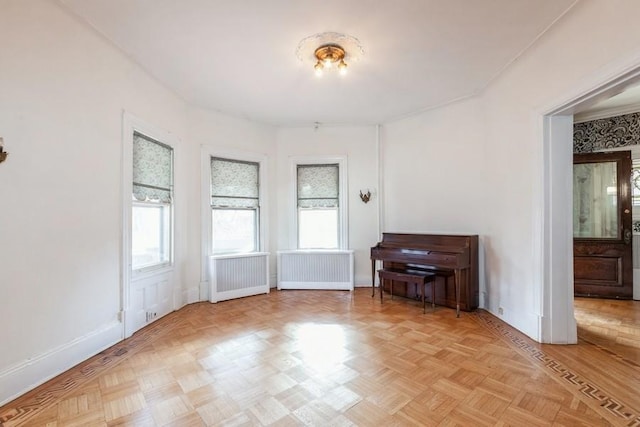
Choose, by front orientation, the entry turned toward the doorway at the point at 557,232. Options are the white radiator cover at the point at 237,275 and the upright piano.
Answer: the white radiator cover

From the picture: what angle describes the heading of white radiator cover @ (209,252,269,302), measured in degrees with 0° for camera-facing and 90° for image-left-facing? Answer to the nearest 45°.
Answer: approximately 315°

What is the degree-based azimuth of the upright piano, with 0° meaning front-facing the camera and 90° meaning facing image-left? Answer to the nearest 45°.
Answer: approximately 45°

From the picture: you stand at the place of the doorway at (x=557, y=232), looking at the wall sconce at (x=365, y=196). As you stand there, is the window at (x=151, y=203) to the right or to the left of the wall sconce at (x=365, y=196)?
left

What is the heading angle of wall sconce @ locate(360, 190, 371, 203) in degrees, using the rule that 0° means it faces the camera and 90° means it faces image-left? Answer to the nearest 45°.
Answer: approximately 0°

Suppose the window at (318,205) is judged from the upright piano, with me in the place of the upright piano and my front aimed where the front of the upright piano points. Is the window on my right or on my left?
on my right

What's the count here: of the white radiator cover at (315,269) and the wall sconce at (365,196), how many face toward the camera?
2

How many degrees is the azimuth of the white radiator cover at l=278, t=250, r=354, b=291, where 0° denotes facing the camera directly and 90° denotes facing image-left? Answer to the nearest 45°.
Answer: approximately 0°

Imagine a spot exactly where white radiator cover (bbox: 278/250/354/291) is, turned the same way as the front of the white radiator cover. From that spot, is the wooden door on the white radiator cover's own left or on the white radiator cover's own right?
on the white radiator cover's own left

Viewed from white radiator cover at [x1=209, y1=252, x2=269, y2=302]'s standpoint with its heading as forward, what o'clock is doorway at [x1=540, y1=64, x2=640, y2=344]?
The doorway is roughly at 12 o'clock from the white radiator cover.

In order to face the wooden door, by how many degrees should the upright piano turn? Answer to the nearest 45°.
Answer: approximately 180°

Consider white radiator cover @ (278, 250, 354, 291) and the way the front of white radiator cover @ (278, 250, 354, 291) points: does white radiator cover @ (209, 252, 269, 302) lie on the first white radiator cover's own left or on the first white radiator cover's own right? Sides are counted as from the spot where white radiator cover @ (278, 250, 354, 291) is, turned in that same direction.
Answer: on the first white radiator cover's own right

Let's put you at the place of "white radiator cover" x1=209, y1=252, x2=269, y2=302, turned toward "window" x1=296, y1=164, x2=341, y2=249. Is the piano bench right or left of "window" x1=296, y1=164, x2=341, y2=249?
right

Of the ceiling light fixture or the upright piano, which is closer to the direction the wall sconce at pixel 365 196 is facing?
the ceiling light fixture

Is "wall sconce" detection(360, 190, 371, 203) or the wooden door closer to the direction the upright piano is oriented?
the wall sconce
